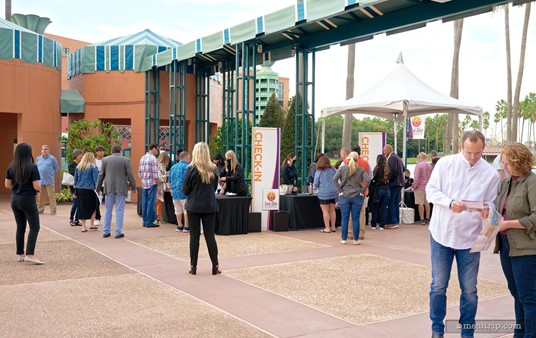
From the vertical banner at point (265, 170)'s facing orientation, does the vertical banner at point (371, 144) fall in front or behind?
behind

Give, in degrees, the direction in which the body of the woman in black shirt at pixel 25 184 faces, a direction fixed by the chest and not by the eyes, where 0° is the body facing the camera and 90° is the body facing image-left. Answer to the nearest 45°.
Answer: approximately 225°

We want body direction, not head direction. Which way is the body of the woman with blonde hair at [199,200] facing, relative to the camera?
away from the camera

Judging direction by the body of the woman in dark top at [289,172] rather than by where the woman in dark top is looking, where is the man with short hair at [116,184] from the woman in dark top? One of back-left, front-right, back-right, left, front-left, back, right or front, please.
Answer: right

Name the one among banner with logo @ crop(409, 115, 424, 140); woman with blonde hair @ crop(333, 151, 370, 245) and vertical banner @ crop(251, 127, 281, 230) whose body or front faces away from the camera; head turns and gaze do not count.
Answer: the woman with blonde hair

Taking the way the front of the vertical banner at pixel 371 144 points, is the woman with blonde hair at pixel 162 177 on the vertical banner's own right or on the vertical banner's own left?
on the vertical banner's own right

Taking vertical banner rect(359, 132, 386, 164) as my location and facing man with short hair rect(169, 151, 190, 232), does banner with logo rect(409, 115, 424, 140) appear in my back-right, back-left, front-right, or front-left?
back-right

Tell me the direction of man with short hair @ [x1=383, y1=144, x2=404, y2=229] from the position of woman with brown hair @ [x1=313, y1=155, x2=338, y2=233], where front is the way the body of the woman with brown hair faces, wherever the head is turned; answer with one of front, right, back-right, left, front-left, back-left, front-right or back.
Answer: front-right

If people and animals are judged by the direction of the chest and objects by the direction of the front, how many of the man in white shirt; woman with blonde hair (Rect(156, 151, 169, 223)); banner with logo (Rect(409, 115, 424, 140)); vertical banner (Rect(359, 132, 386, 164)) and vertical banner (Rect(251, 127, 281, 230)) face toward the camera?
4

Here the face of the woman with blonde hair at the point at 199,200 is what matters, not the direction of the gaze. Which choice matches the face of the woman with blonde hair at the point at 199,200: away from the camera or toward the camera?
away from the camera
